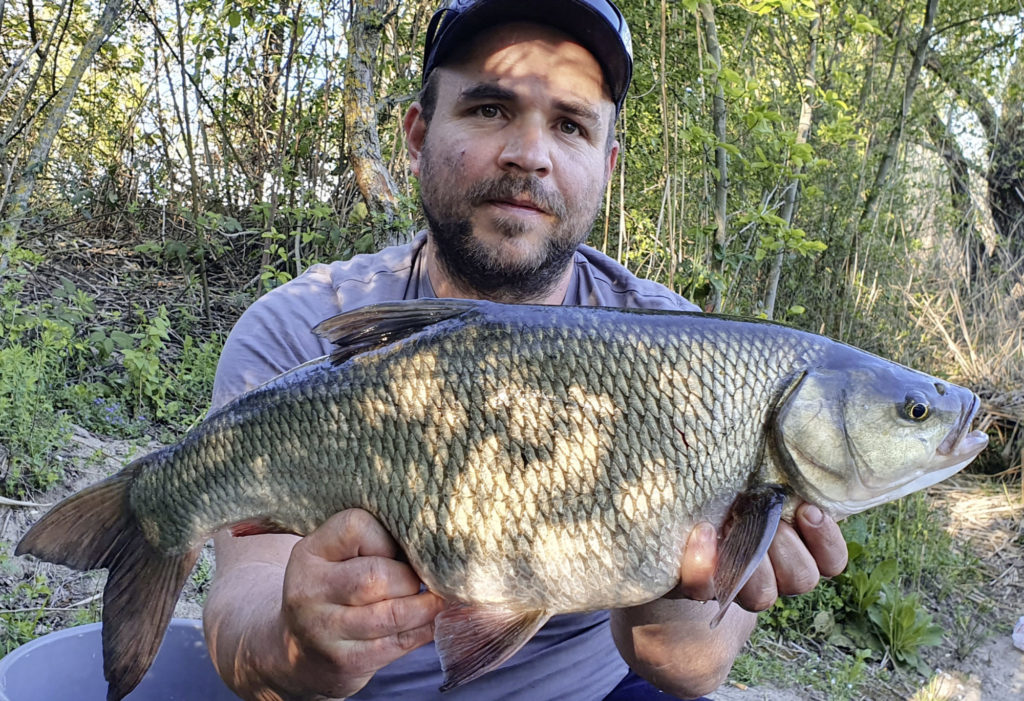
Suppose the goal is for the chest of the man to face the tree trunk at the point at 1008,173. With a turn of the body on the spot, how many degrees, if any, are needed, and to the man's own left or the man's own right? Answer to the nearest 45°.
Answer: approximately 135° to the man's own left

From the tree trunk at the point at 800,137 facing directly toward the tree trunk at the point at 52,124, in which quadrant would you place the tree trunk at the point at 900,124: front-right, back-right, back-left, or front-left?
back-right

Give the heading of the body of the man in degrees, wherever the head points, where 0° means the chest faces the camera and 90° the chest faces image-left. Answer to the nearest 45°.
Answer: approximately 0°

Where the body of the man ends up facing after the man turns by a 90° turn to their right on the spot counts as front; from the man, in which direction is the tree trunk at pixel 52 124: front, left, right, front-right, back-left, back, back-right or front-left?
front-right

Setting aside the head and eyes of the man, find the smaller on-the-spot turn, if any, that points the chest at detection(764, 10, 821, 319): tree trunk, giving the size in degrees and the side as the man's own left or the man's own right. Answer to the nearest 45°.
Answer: approximately 135° to the man's own left

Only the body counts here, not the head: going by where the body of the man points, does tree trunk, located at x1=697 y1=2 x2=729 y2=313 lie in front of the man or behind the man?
behind

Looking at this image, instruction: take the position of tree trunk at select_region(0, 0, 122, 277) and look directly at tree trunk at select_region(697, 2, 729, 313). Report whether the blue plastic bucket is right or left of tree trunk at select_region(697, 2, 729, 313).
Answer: right
